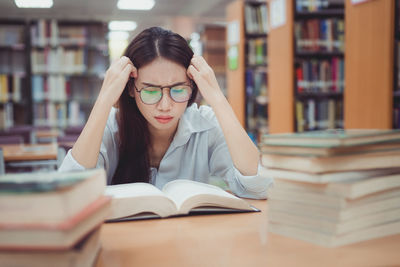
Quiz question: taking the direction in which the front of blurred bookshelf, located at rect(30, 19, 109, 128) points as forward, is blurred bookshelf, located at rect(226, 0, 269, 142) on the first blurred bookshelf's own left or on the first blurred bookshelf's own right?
on the first blurred bookshelf's own left

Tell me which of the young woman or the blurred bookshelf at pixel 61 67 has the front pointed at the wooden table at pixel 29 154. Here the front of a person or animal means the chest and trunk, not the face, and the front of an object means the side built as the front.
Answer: the blurred bookshelf

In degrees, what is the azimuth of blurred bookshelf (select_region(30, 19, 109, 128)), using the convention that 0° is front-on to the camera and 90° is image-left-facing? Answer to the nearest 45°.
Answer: approximately 0°

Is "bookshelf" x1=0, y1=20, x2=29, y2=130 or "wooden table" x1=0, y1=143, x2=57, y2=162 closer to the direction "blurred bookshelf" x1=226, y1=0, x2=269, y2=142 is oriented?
the wooden table

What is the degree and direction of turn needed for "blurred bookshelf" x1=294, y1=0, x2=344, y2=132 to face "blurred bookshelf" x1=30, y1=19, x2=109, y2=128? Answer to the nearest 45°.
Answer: approximately 135° to its right

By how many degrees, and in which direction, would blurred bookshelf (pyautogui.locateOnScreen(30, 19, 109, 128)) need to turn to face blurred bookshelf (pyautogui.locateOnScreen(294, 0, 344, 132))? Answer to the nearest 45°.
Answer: approximately 45° to its left

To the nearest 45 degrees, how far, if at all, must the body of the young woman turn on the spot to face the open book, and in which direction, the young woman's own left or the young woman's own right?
0° — they already face it

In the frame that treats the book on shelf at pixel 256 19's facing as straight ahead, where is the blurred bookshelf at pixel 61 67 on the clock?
The blurred bookshelf is roughly at 3 o'clock from the book on shelf.

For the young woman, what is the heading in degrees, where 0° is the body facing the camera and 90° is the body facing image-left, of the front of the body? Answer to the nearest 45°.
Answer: approximately 0°

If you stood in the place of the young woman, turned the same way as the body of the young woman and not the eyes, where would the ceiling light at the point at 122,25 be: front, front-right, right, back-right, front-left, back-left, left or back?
back
